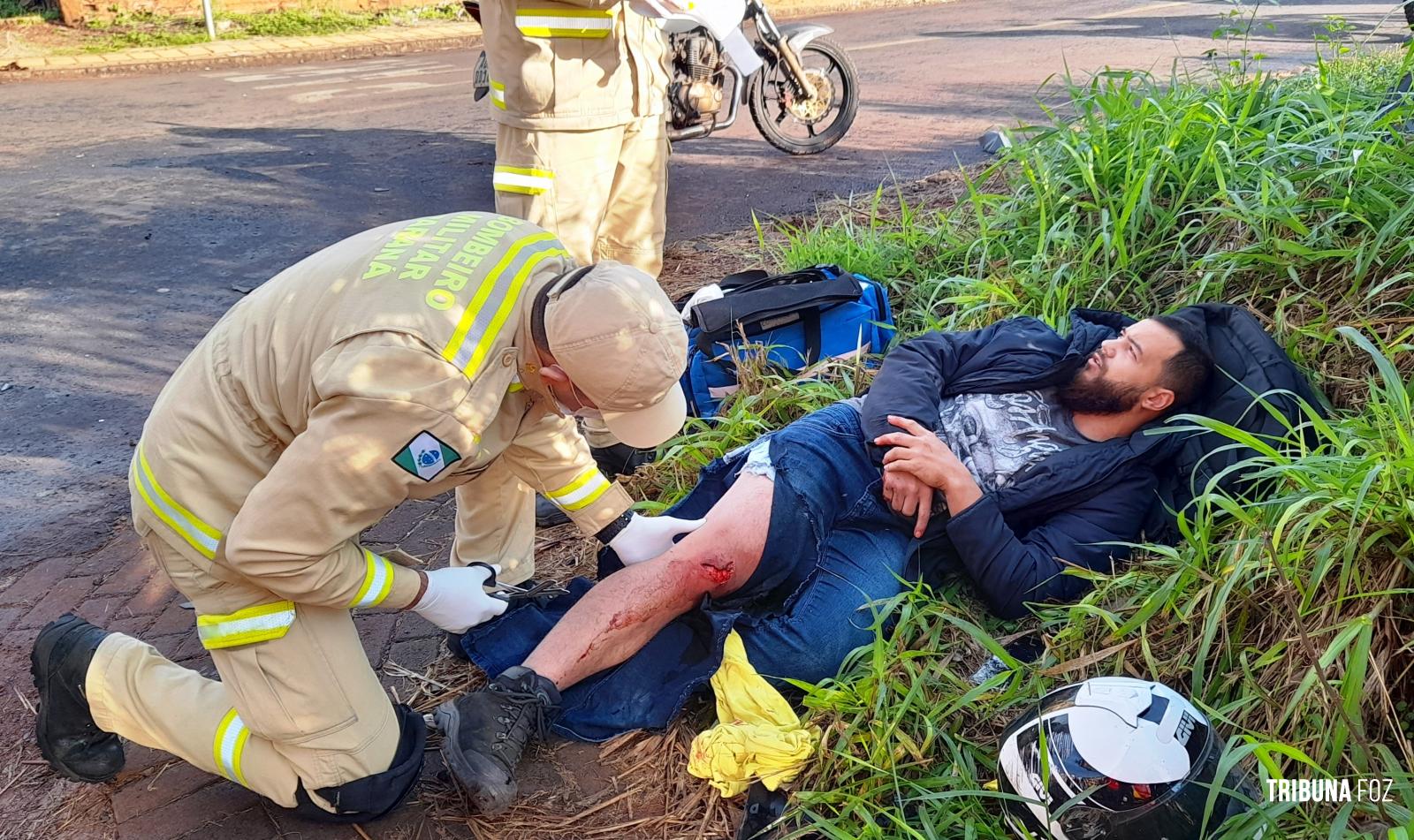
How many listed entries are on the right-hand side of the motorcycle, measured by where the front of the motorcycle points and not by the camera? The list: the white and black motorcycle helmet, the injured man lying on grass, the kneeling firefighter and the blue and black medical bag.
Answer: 4

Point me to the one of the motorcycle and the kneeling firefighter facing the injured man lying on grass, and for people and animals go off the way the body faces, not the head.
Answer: the kneeling firefighter

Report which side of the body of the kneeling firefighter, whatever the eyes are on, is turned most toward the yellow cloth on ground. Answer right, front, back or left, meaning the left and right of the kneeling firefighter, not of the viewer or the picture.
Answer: front

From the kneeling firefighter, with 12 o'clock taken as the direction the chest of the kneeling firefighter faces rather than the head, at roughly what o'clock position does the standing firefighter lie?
The standing firefighter is roughly at 10 o'clock from the kneeling firefighter.

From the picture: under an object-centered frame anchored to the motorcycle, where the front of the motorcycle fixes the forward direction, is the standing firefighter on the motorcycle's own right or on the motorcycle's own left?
on the motorcycle's own right

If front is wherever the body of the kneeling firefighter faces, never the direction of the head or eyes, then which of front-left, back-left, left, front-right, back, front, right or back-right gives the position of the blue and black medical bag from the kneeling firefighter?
front-left

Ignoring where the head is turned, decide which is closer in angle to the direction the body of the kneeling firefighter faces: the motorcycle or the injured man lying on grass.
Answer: the injured man lying on grass

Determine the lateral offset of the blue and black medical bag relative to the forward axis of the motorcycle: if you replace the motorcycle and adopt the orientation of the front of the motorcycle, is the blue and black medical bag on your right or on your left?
on your right

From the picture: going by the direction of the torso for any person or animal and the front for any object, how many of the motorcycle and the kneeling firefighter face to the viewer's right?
2

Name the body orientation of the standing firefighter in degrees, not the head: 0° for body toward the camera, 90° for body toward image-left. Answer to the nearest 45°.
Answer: approximately 315°

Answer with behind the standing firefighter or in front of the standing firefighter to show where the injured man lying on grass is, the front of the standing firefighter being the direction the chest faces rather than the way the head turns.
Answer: in front

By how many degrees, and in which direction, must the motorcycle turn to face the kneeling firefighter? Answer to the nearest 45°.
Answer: approximately 90° to its right

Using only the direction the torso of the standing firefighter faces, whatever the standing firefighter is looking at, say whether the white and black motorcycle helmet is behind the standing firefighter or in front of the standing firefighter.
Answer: in front

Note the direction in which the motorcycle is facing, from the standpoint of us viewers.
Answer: facing to the right of the viewer

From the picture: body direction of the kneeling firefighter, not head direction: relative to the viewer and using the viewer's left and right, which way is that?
facing to the right of the viewer

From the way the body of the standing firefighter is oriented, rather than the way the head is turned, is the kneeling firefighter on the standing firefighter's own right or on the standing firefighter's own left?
on the standing firefighter's own right

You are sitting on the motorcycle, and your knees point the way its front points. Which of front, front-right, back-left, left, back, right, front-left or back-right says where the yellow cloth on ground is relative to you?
right
